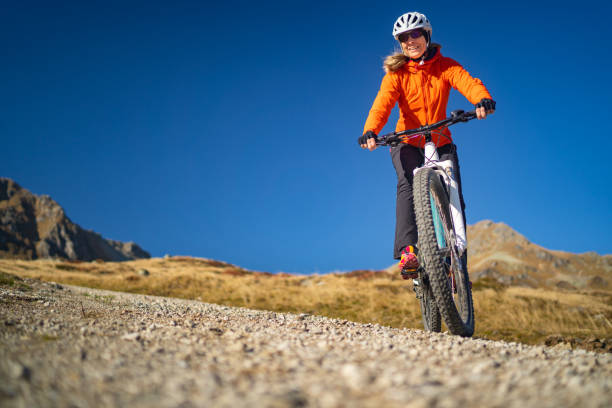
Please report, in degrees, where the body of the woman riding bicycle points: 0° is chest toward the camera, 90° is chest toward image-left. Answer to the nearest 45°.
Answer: approximately 0°

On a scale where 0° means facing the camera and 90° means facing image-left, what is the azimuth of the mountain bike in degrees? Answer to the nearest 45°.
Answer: approximately 0°
